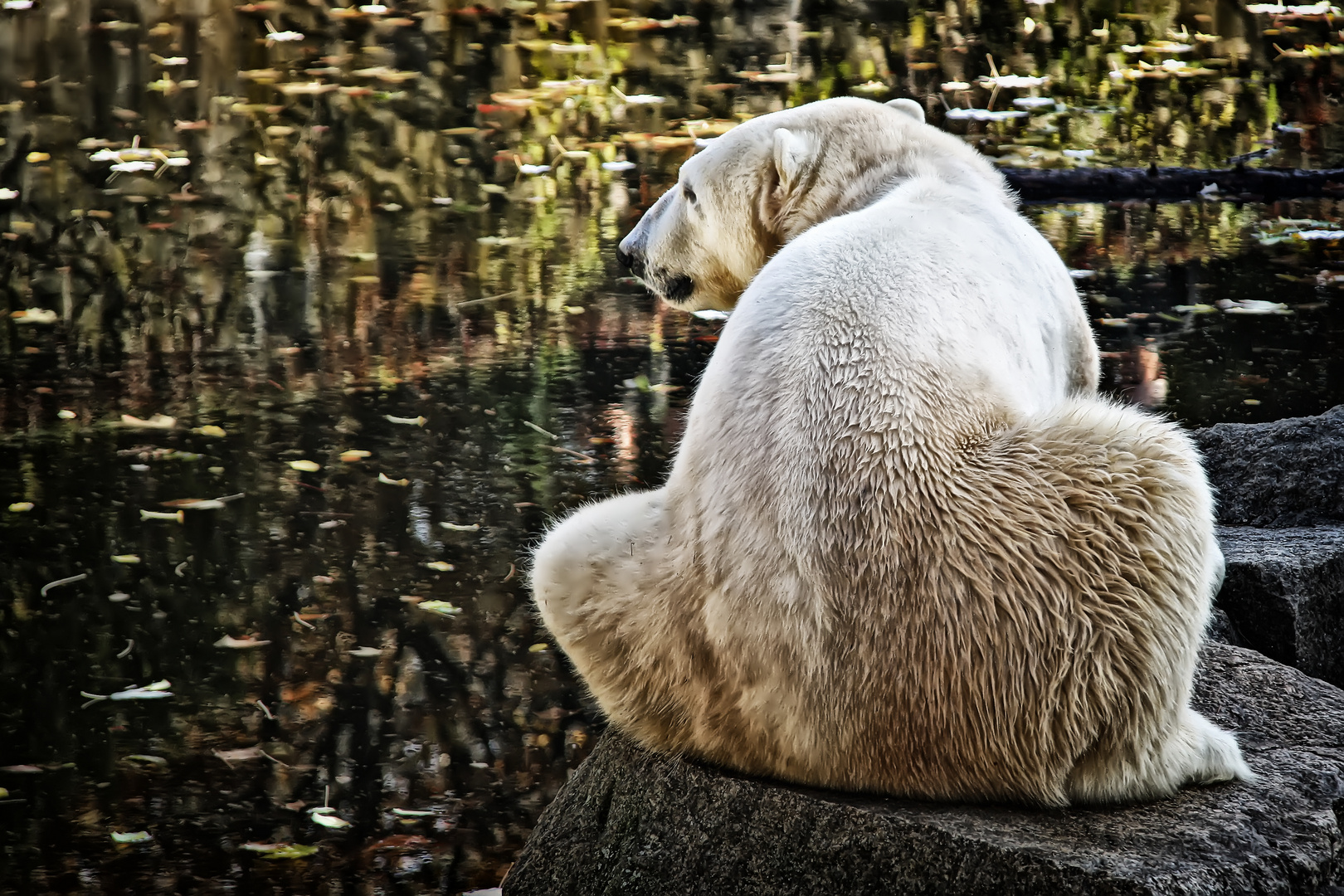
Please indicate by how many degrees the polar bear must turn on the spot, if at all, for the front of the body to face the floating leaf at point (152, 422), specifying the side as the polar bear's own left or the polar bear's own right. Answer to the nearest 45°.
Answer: approximately 45° to the polar bear's own left

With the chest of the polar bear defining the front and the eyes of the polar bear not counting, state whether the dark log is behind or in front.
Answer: in front

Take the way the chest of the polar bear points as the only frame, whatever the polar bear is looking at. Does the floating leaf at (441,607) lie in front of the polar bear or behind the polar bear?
in front

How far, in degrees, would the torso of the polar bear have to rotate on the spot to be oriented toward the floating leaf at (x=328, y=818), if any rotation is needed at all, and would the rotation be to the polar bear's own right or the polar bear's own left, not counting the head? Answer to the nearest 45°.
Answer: approximately 45° to the polar bear's own left

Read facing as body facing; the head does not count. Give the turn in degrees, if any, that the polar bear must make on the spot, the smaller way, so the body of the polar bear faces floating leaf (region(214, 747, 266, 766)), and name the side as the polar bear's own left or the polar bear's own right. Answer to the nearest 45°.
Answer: approximately 45° to the polar bear's own left

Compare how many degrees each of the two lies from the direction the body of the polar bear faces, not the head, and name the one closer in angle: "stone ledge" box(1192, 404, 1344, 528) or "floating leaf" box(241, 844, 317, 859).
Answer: the stone ledge

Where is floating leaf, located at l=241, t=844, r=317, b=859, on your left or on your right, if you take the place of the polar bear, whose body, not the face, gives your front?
on your left

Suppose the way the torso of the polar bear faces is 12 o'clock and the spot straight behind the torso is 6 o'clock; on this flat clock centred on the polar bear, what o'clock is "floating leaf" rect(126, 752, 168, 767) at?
The floating leaf is roughly at 10 o'clock from the polar bear.

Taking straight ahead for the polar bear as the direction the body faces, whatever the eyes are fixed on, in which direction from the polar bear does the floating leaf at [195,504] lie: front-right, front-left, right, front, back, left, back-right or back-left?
front-left

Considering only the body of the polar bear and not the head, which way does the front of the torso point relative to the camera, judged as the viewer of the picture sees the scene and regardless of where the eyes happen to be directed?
away from the camera

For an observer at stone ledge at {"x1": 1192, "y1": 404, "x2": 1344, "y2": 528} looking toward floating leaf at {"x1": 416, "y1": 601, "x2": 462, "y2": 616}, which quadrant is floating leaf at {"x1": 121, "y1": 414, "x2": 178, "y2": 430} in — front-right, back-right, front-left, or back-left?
front-right
